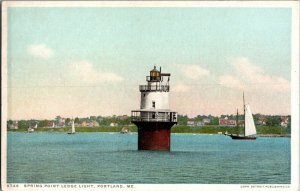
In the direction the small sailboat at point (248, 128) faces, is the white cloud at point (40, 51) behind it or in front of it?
in front

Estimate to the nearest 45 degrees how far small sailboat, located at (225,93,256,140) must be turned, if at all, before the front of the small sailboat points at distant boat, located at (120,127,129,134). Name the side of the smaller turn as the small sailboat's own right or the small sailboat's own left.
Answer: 0° — it already faces it

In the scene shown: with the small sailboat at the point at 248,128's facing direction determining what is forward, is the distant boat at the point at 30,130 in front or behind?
in front

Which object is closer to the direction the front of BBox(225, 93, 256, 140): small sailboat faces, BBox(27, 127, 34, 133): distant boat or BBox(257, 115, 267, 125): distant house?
the distant boat

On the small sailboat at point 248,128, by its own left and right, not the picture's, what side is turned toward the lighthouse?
front

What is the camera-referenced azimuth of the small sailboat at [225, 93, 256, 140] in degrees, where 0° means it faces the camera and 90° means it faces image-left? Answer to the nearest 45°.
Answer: approximately 90°
